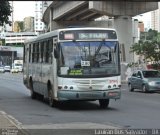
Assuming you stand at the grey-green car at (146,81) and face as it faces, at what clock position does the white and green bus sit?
The white and green bus is roughly at 2 o'clock from the grey-green car.

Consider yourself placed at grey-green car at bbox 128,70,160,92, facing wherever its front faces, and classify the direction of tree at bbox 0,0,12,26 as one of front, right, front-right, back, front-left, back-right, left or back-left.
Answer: right
